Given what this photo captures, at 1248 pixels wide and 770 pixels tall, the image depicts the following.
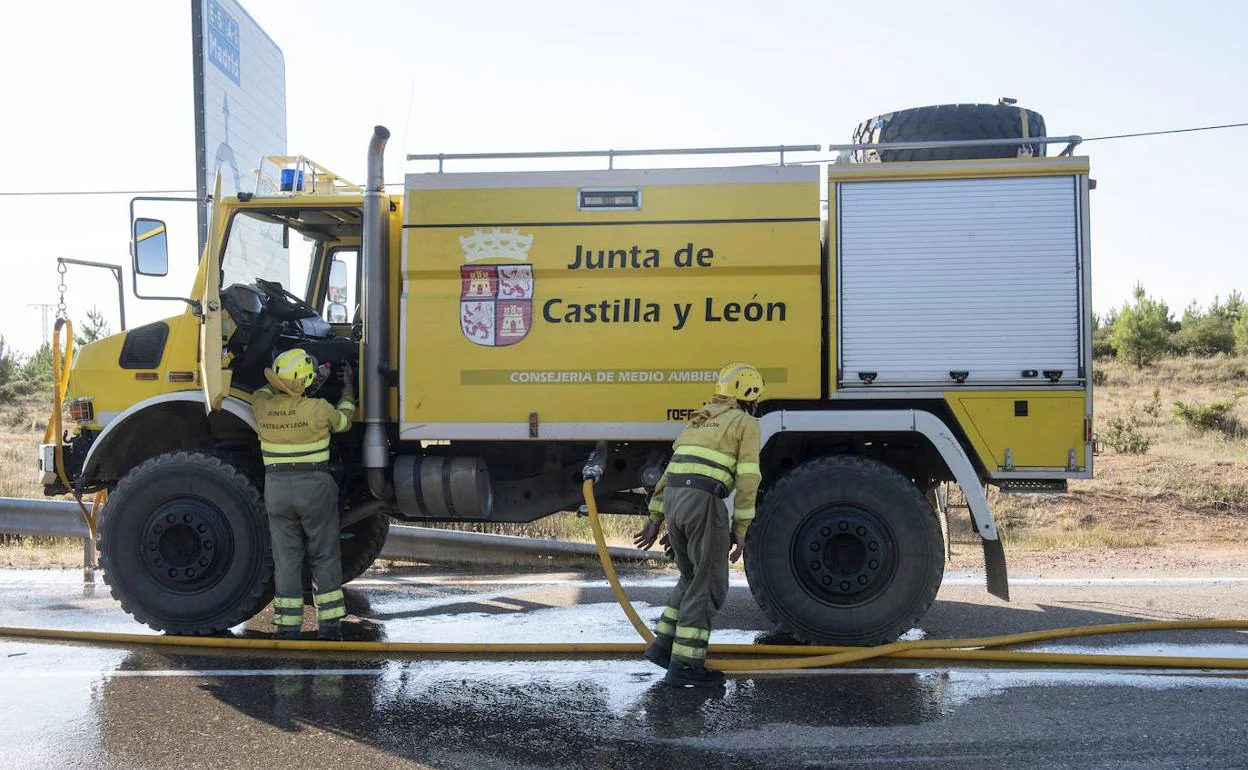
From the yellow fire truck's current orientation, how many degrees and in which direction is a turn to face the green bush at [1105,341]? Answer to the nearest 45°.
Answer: approximately 135° to its right

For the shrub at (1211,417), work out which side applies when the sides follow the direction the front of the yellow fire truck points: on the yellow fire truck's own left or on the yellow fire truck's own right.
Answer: on the yellow fire truck's own right

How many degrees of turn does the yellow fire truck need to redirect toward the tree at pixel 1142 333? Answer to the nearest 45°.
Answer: approximately 135° to its right

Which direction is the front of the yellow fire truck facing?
to the viewer's left

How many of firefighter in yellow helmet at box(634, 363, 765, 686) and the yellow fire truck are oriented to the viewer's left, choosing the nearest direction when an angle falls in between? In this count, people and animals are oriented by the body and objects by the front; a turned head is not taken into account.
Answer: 1

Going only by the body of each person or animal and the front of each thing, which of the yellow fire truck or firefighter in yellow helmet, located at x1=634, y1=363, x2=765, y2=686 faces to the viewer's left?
the yellow fire truck
